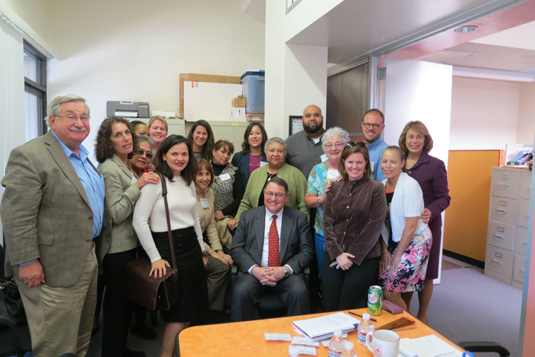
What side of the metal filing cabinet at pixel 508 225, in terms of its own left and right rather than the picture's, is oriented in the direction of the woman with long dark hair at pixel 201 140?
front

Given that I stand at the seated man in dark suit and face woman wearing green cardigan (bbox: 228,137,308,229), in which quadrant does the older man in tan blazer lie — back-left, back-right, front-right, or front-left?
back-left

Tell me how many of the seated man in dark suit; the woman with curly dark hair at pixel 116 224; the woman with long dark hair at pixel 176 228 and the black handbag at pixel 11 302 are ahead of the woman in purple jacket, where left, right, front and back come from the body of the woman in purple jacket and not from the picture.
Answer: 4

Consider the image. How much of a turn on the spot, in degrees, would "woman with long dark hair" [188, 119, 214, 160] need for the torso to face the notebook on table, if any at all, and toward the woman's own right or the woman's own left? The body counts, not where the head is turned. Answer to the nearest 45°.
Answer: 0° — they already face it

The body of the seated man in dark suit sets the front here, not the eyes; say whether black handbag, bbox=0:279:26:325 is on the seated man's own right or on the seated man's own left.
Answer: on the seated man's own right

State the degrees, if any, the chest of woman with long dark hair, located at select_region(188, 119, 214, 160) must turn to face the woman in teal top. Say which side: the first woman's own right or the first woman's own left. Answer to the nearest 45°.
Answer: approximately 45° to the first woman's own left

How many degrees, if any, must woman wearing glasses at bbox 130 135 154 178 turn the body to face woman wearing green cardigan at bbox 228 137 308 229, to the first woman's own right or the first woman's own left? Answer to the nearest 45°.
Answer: approximately 90° to the first woman's own left

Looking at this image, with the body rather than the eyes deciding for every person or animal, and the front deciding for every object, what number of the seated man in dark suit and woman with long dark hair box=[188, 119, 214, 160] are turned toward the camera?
2

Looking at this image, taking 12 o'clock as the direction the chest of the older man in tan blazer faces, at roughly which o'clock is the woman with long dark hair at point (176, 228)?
The woman with long dark hair is roughly at 10 o'clock from the older man in tan blazer.

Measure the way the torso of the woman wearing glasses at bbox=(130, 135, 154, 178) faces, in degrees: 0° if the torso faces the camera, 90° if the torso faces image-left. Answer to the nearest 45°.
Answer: approximately 0°
